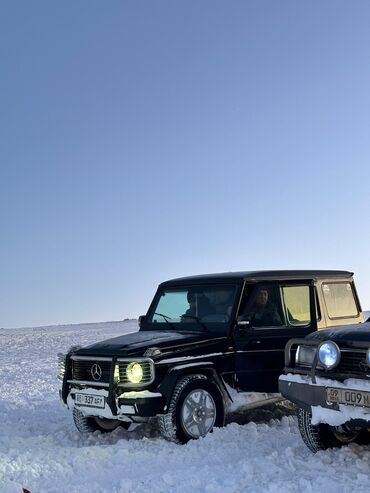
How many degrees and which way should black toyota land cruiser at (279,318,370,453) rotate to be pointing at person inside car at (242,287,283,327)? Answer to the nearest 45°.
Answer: approximately 135° to its right

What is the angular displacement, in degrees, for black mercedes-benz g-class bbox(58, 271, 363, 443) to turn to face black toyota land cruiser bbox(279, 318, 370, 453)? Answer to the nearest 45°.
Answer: approximately 90° to its left

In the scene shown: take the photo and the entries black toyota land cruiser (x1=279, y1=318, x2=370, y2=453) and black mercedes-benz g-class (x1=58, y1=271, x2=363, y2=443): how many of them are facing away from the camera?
0

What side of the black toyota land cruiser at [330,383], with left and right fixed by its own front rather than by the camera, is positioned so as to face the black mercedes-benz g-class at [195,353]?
right

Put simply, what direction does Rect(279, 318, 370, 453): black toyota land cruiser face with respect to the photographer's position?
facing the viewer and to the left of the viewer
